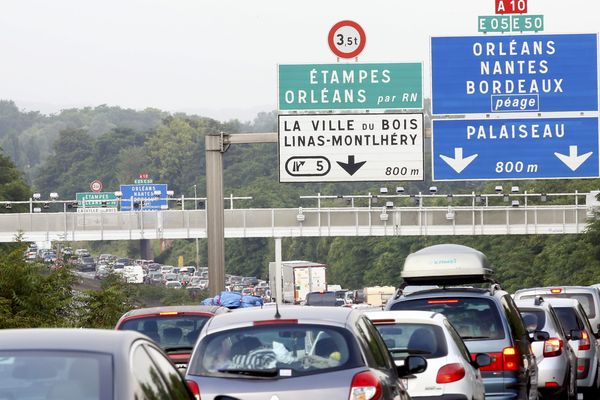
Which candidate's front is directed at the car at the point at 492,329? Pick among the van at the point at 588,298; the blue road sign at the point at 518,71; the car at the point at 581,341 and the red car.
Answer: the blue road sign

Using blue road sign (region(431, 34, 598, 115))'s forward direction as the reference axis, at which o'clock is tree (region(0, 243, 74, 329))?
The tree is roughly at 2 o'clock from the blue road sign.

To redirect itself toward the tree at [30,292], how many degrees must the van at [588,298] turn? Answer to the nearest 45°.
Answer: approximately 90° to its left

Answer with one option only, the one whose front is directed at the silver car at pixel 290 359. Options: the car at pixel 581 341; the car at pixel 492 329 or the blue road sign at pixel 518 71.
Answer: the blue road sign

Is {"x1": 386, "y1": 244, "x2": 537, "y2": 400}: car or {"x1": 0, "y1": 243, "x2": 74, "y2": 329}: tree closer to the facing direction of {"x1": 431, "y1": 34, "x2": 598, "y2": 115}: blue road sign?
the car

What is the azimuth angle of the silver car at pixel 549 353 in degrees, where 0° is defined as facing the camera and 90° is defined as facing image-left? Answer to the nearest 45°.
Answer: approximately 180°

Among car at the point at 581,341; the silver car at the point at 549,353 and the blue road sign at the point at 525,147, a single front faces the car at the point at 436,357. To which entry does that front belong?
the blue road sign

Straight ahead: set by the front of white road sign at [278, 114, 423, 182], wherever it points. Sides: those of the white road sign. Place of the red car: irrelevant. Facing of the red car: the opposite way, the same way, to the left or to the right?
the opposite way

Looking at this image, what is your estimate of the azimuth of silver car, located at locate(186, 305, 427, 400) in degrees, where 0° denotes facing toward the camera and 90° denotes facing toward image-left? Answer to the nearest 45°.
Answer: approximately 180°

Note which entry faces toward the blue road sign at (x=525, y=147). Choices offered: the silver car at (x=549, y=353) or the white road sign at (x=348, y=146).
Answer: the silver car

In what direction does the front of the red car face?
away from the camera

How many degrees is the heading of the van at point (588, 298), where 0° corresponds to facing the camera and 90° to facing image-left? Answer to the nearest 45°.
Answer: approximately 180°

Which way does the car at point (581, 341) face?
away from the camera
